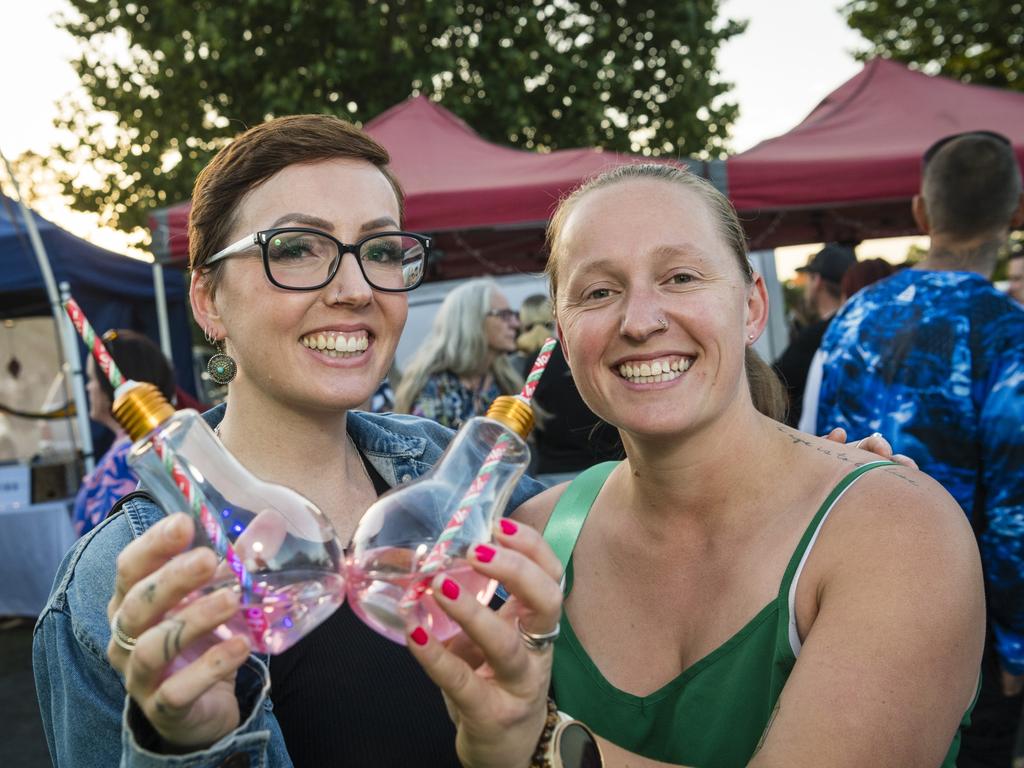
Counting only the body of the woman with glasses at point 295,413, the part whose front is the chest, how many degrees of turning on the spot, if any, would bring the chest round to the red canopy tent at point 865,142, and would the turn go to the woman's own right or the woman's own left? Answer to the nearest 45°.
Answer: approximately 90° to the woman's own left

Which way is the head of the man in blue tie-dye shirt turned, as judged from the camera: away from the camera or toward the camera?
away from the camera

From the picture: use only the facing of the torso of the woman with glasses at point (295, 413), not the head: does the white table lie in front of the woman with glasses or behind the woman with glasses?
behind

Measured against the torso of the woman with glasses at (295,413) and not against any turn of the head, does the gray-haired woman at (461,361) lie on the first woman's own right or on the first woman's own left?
on the first woman's own left

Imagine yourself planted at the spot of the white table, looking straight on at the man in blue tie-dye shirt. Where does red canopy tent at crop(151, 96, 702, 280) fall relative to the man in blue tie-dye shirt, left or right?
left

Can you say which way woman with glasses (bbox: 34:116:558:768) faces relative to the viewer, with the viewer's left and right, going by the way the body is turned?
facing the viewer and to the right of the viewer
